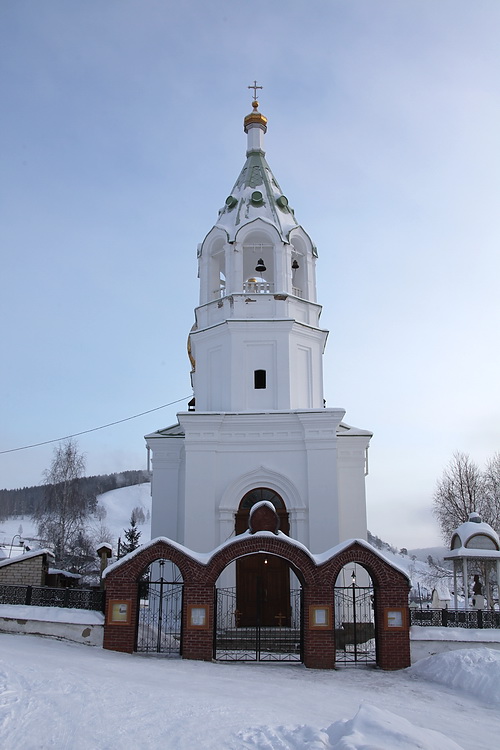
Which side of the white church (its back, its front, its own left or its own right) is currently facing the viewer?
front

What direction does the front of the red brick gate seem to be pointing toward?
toward the camera

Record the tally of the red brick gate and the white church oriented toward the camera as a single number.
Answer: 2

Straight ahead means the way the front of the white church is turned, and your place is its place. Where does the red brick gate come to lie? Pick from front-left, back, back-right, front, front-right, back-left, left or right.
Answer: front

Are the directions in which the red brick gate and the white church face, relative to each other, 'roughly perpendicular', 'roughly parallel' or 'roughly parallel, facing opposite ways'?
roughly parallel
